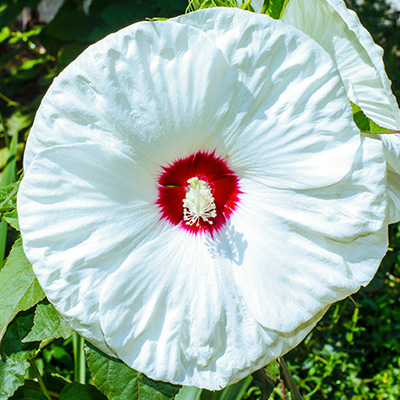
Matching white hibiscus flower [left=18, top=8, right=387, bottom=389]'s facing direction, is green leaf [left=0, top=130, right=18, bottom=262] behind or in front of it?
behind

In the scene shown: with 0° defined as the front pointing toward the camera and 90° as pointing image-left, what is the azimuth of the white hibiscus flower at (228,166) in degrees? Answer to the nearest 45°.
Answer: approximately 0°

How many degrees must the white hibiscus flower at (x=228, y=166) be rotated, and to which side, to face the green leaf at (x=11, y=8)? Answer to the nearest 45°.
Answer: approximately 180°
